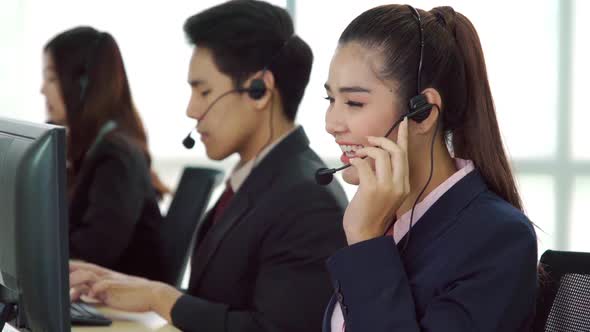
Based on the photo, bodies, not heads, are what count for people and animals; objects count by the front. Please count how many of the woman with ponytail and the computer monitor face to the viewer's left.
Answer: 1

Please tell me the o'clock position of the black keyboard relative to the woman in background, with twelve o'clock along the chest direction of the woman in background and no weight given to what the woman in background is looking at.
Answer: The black keyboard is roughly at 9 o'clock from the woman in background.

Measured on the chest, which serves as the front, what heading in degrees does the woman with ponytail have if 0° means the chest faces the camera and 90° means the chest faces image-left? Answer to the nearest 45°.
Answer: approximately 90°

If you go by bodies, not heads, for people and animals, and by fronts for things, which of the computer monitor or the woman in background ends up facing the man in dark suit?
the computer monitor

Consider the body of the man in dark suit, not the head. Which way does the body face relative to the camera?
to the viewer's left

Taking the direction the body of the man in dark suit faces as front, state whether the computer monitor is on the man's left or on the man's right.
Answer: on the man's left

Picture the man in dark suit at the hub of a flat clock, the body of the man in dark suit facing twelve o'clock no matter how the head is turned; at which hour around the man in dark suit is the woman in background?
The woman in background is roughly at 2 o'clock from the man in dark suit.

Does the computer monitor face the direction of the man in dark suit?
yes

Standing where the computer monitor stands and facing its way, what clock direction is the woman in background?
The woman in background is roughly at 11 o'clock from the computer monitor.

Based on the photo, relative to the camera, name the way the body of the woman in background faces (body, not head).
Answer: to the viewer's left

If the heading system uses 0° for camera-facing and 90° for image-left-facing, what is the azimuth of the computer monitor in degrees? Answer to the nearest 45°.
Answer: approximately 225°

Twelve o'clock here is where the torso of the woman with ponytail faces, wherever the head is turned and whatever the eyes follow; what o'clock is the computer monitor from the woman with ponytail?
The computer monitor is roughly at 11 o'clock from the woman with ponytail.
